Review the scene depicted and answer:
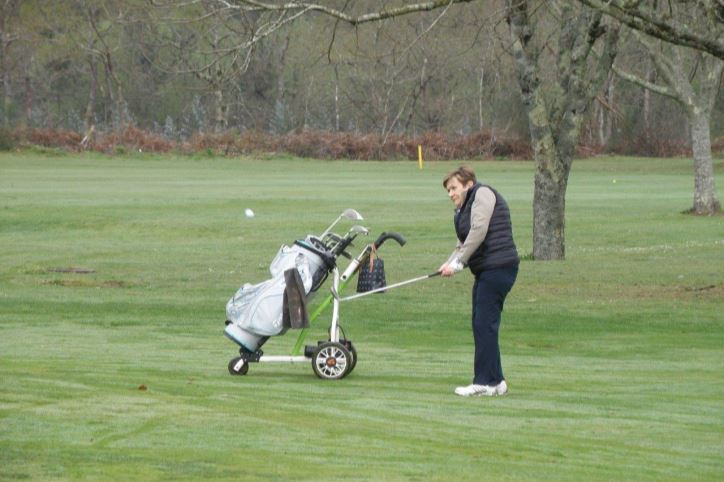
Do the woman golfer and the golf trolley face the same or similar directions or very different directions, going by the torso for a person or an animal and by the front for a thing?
same or similar directions

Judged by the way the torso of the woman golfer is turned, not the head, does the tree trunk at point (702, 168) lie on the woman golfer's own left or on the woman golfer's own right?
on the woman golfer's own right

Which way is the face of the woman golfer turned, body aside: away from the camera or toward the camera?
toward the camera

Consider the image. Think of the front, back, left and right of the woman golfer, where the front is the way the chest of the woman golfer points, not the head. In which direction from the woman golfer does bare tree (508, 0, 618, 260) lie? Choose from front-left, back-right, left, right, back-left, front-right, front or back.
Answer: right

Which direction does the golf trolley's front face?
to the viewer's left

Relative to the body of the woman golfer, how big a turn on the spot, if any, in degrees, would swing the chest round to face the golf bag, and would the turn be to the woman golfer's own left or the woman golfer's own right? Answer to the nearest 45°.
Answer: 0° — they already face it

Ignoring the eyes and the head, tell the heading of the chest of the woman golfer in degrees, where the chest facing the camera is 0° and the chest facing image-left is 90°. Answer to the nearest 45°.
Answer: approximately 90°

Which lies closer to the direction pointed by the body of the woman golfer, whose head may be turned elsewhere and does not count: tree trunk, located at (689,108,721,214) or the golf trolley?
the golf trolley

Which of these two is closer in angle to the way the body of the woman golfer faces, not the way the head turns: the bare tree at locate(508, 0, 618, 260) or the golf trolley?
the golf trolley

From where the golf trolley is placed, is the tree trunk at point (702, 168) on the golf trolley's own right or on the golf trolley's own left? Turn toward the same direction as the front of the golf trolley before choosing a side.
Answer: on the golf trolley's own right

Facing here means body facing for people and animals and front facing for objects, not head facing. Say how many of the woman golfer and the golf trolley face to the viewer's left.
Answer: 2
